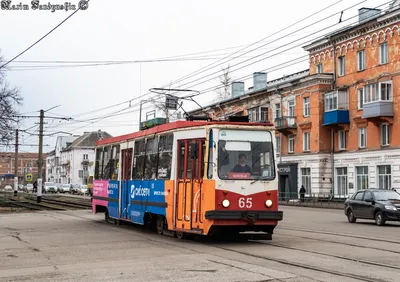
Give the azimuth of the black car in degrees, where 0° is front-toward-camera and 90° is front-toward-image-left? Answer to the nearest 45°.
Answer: approximately 315°

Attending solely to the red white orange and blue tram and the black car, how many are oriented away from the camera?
0

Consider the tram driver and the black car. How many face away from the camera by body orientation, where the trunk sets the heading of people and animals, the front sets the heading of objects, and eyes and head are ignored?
0

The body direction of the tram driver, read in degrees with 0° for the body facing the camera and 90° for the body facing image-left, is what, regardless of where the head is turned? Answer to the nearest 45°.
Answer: approximately 315°

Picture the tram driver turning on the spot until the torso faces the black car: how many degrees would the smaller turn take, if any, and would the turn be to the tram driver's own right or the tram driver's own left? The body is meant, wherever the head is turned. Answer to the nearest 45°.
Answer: approximately 90° to the tram driver's own left

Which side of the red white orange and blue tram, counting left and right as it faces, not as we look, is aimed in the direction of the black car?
left

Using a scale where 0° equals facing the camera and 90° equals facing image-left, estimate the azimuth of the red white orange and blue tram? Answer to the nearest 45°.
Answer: approximately 315°
